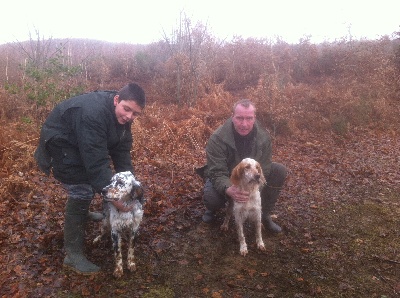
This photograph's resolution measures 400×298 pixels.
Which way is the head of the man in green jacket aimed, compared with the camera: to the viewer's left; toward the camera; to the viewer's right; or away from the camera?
toward the camera

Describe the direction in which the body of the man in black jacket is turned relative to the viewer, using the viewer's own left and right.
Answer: facing to the right of the viewer

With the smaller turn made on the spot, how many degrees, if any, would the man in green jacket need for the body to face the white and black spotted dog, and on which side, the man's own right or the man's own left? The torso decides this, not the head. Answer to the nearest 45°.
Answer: approximately 45° to the man's own right

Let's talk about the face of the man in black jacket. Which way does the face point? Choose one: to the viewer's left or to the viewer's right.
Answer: to the viewer's right

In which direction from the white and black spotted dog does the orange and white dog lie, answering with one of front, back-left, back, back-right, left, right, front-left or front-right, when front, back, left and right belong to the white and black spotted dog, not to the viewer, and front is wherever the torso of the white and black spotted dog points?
left

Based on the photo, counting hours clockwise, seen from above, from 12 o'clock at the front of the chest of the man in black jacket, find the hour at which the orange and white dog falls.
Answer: The orange and white dog is roughly at 12 o'clock from the man in black jacket.

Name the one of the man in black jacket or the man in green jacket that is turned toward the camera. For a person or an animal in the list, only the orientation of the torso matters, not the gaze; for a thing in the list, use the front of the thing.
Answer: the man in green jacket

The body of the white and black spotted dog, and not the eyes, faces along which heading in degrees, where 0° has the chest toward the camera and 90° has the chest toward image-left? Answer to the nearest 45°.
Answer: approximately 0°

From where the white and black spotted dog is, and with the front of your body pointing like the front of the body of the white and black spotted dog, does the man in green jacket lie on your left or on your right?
on your left

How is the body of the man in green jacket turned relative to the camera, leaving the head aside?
toward the camera

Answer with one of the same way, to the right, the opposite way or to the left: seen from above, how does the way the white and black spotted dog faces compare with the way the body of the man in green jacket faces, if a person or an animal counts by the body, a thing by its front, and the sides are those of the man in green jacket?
the same way

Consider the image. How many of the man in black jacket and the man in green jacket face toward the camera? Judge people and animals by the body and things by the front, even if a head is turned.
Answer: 1

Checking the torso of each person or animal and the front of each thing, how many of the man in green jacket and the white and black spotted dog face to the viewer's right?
0
